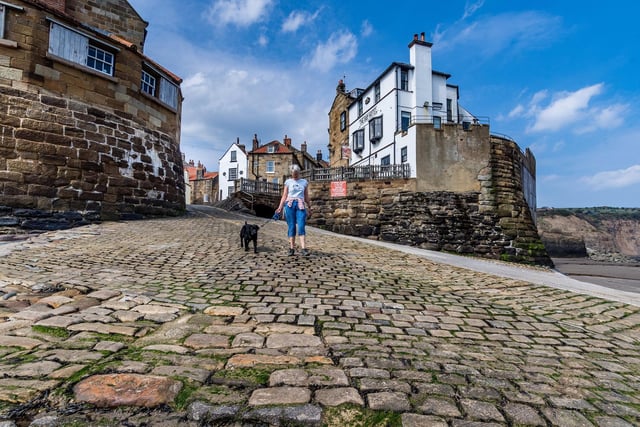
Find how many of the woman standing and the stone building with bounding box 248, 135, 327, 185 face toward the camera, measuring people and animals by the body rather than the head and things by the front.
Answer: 2

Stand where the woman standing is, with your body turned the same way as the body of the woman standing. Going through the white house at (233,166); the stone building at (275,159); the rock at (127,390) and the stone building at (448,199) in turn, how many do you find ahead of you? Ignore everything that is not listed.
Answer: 1

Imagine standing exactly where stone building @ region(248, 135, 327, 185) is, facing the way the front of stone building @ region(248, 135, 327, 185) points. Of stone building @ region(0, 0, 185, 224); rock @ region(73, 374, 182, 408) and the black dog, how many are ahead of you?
3

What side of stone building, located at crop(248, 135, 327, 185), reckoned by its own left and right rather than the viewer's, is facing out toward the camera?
front

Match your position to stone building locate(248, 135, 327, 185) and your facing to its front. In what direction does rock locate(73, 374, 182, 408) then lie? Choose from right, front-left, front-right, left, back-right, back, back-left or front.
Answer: front

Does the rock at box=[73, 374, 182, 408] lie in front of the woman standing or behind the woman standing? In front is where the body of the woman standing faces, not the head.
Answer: in front

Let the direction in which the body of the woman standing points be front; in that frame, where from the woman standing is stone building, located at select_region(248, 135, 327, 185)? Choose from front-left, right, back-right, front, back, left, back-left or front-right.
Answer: back

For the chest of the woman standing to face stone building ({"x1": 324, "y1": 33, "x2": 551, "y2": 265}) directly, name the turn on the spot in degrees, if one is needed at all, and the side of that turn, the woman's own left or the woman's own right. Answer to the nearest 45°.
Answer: approximately 135° to the woman's own left

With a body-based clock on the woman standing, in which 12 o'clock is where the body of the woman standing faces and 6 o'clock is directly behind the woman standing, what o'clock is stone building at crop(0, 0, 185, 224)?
The stone building is roughly at 4 o'clock from the woman standing.

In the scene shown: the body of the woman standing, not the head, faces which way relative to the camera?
toward the camera

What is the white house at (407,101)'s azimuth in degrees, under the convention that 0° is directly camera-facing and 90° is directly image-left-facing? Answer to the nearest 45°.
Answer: approximately 45°
